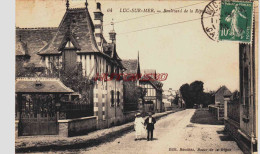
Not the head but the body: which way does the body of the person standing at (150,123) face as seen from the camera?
toward the camera

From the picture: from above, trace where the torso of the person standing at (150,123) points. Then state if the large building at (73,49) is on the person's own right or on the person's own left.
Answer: on the person's own right
